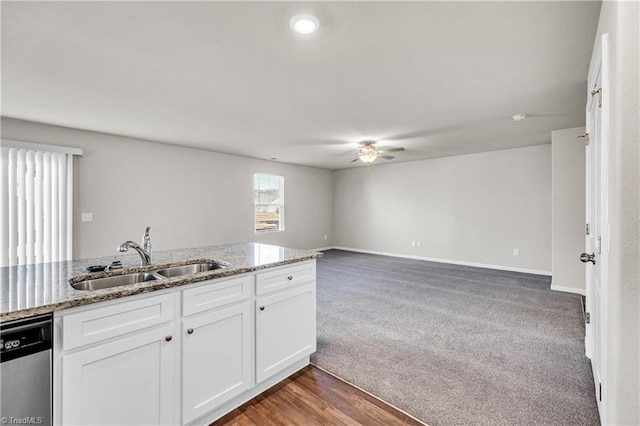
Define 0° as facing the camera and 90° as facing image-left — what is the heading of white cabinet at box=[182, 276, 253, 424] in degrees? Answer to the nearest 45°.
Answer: approximately 315°

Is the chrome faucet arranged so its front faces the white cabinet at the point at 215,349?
no

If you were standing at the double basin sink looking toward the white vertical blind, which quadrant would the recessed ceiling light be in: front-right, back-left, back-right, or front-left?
back-right

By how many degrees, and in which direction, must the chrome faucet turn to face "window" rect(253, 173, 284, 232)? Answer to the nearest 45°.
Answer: approximately 135° to its right

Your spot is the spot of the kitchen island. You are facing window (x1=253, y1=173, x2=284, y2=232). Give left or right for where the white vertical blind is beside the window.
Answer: left

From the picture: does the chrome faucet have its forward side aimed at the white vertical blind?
no
